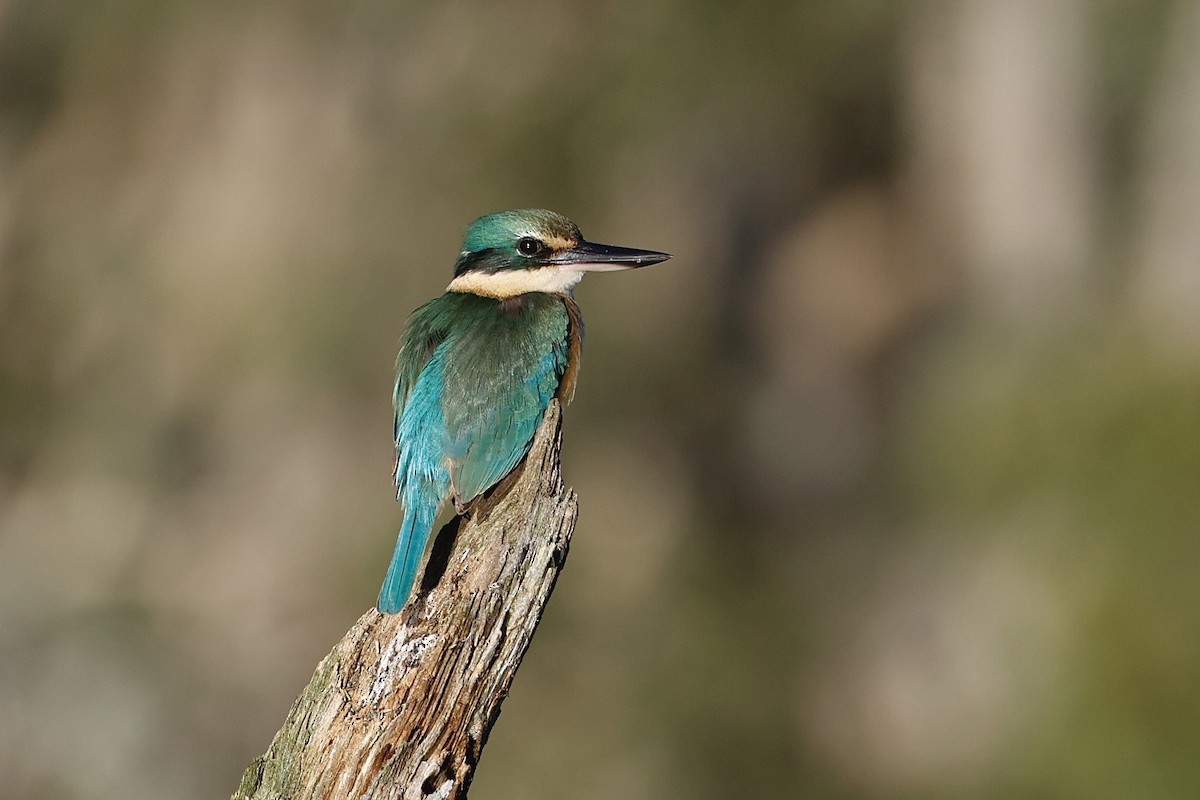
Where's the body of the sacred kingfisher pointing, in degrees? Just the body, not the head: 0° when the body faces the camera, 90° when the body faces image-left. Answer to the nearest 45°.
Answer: approximately 225°
